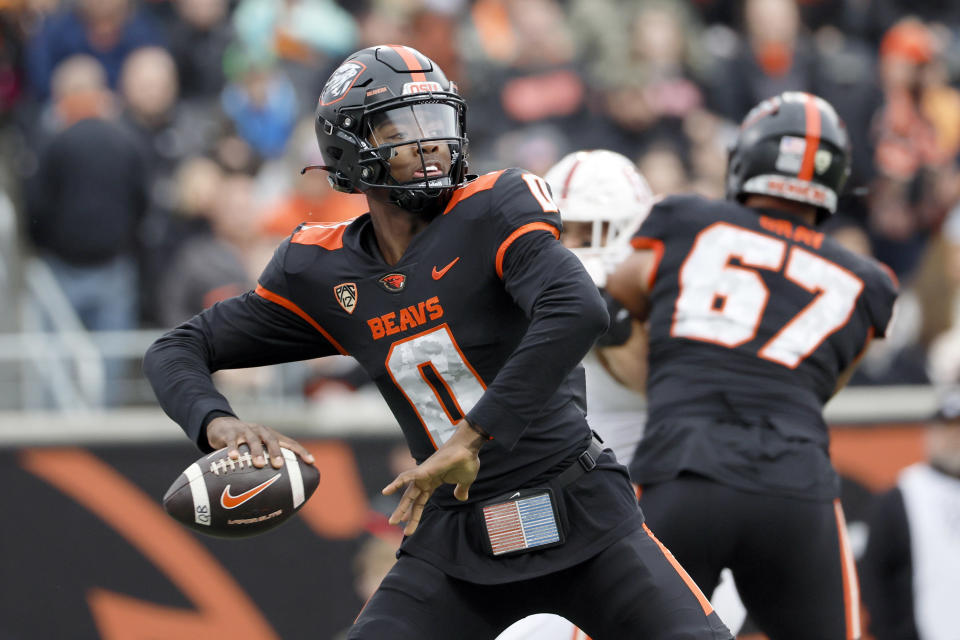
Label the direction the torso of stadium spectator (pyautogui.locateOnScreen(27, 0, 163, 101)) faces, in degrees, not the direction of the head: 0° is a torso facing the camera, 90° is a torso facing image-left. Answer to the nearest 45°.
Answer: approximately 0°

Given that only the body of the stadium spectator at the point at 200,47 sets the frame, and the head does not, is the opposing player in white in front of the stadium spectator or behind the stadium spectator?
in front

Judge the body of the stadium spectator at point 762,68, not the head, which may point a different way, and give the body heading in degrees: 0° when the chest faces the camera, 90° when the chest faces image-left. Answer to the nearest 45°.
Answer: approximately 0°

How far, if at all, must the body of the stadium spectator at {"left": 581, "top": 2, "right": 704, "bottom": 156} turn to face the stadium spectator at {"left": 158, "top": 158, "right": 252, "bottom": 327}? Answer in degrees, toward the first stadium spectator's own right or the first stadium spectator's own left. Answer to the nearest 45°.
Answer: approximately 45° to the first stadium spectator's own right

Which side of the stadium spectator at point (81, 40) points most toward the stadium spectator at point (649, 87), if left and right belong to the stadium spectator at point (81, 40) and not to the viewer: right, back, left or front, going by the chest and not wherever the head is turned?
left

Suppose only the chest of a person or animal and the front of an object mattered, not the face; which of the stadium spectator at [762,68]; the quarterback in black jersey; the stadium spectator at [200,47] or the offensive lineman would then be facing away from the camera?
the offensive lineman

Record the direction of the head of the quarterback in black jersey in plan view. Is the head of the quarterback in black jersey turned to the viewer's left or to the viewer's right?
to the viewer's right

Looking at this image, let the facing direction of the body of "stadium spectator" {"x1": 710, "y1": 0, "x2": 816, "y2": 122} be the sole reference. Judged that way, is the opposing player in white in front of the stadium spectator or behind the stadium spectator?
in front

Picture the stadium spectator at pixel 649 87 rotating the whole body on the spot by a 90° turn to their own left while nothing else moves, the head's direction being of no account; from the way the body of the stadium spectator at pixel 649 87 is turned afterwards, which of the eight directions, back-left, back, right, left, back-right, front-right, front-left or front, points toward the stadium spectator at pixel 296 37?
back

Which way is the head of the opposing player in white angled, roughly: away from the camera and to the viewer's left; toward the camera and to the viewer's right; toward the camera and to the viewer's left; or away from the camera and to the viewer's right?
toward the camera and to the viewer's left

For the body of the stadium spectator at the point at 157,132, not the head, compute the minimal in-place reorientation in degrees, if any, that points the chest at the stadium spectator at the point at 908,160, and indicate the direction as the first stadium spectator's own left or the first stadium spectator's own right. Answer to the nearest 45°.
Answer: approximately 90° to the first stadium spectator's own left
